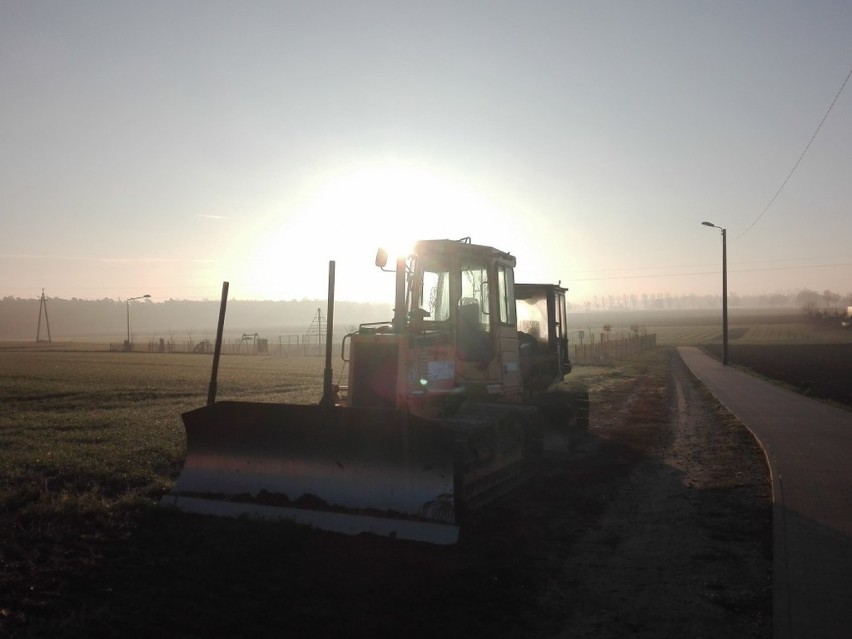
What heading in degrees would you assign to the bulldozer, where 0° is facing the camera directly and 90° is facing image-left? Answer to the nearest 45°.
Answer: approximately 45°
